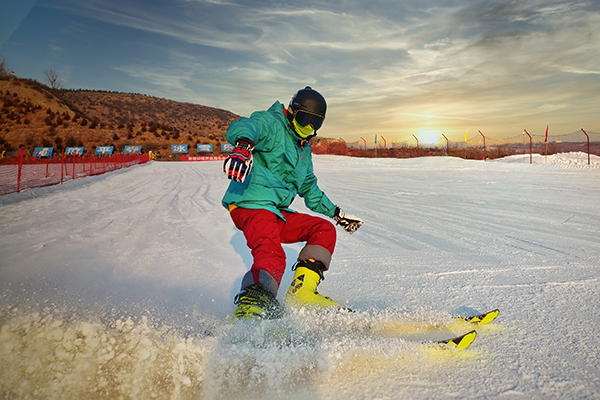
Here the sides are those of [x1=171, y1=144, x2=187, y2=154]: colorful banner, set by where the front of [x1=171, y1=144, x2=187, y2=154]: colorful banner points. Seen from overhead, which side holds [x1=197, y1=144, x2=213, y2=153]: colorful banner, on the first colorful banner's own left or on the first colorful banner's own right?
on the first colorful banner's own left

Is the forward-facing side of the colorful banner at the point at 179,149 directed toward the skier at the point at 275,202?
yes

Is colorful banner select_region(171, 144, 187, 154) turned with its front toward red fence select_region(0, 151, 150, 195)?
yes

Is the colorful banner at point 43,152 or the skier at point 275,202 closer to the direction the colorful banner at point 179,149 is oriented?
the skier

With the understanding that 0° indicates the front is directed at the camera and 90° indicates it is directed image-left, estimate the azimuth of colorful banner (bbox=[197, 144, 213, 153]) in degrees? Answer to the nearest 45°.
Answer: approximately 0°

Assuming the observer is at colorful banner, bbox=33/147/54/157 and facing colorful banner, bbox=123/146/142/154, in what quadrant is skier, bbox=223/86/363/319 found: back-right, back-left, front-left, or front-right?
back-right

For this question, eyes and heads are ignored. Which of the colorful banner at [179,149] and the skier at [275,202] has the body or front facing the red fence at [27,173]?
the colorful banner

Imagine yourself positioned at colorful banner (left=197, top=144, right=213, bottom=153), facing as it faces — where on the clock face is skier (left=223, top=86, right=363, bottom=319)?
The skier is roughly at 12 o'clock from the colorful banner.
